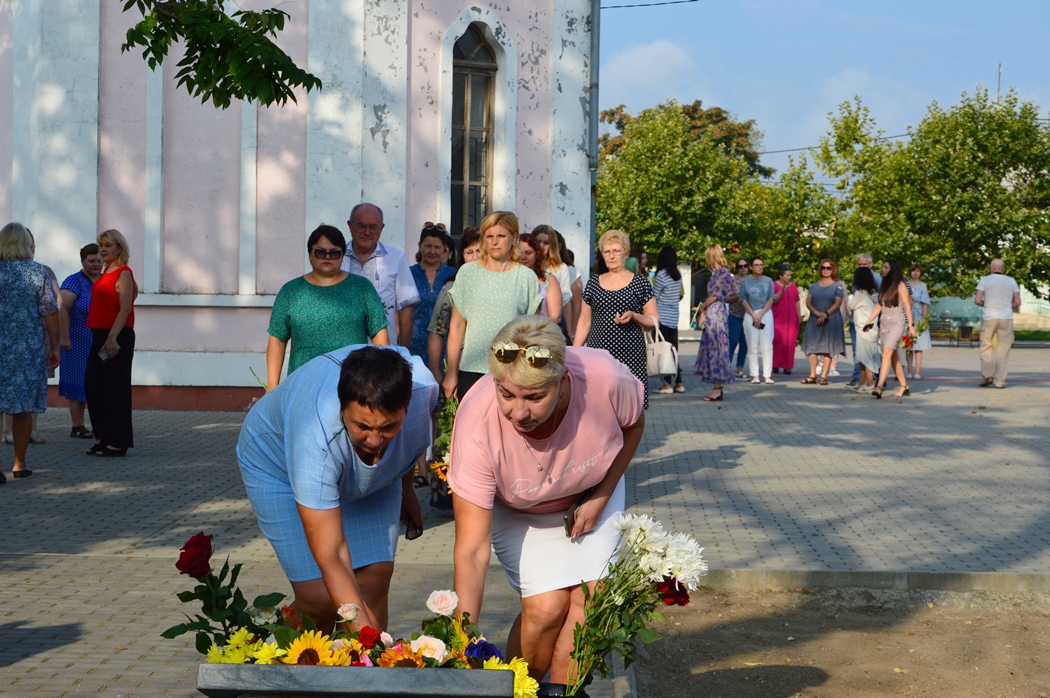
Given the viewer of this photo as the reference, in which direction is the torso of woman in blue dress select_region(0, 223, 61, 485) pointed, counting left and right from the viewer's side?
facing away from the viewer

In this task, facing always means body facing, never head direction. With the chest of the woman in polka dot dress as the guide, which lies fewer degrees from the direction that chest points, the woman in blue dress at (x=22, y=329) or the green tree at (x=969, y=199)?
the woman in blue dress

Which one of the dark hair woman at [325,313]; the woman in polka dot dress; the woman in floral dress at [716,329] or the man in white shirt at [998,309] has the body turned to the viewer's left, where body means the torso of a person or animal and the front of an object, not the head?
the woman in floral dress

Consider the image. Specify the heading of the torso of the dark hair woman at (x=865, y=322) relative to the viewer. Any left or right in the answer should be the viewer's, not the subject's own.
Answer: facing away from the viewer and to the left of the viewer

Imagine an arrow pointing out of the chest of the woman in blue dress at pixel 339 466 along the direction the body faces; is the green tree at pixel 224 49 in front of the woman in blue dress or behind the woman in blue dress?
behind

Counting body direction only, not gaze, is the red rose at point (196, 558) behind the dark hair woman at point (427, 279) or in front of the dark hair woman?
in front

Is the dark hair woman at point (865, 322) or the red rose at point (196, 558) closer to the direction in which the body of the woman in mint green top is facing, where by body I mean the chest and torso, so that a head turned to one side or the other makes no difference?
the red rose
